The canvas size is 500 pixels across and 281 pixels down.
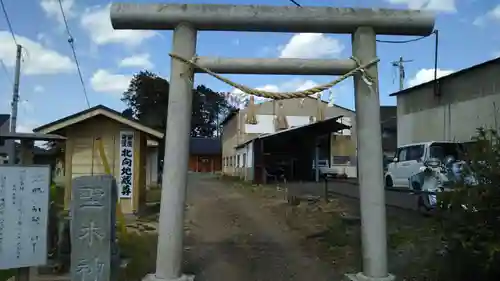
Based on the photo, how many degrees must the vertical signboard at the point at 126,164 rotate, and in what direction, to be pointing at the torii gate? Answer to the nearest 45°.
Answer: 0° — it already faces it

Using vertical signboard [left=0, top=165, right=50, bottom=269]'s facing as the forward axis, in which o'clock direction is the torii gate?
The torii gate is roughly at 10 o'clock from the vertical signboard.

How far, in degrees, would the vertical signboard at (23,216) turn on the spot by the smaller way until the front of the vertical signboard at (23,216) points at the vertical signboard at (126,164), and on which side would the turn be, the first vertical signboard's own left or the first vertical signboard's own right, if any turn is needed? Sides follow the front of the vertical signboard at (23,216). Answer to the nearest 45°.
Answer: approximately 180°

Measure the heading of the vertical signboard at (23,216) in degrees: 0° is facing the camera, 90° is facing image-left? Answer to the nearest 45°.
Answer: approximately 0°

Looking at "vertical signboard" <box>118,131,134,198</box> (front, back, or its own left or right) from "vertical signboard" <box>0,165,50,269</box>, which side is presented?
front

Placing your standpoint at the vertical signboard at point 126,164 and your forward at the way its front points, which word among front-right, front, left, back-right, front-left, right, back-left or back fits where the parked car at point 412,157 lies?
left

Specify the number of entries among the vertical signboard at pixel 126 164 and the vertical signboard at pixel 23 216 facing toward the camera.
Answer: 2
